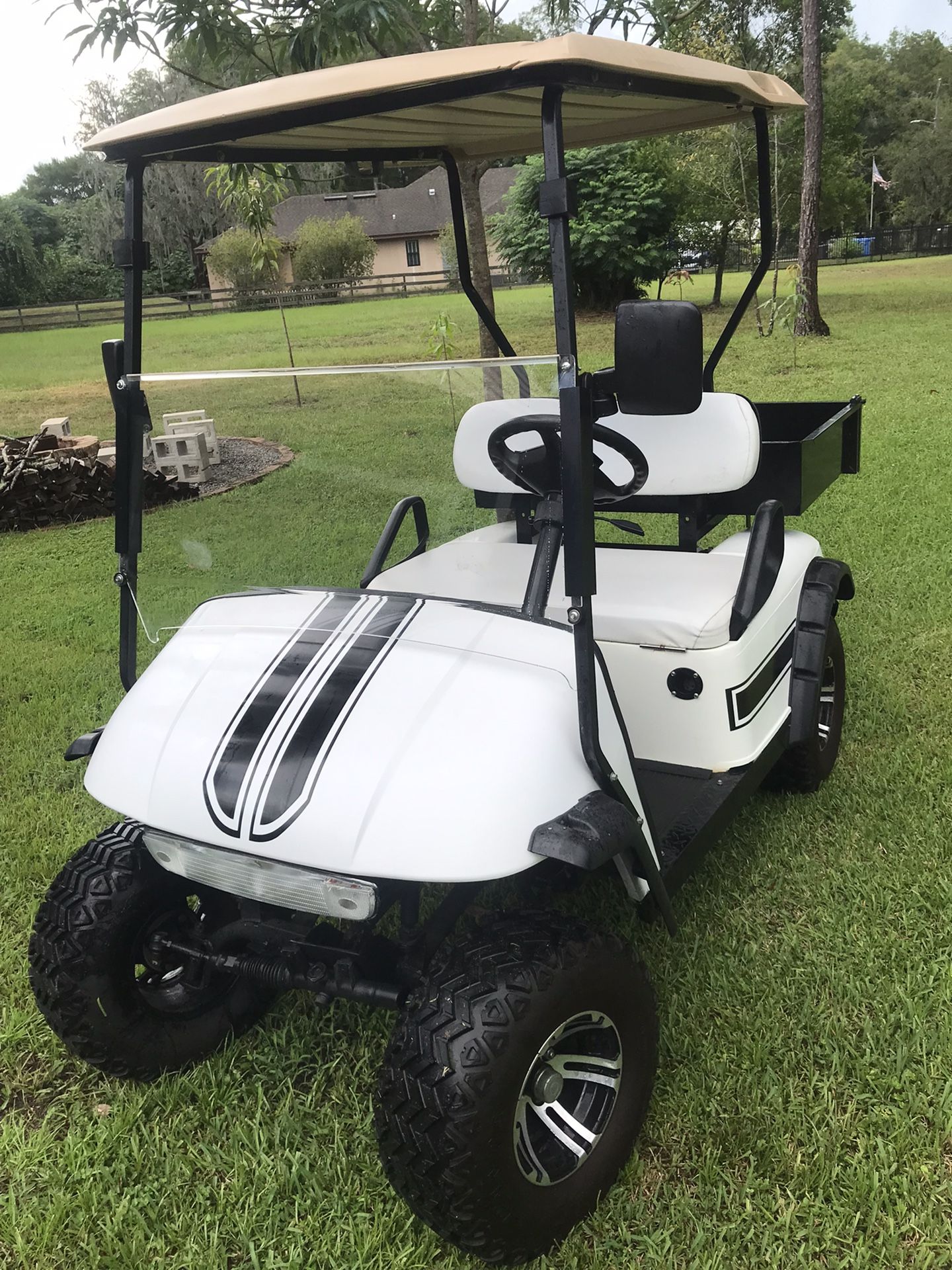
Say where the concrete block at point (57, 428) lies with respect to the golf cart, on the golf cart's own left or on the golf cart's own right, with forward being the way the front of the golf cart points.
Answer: on the golf cart's own right

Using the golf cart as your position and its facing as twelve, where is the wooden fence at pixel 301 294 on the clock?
The wooden fence is roughly at 4 o'clock from the golf cart.

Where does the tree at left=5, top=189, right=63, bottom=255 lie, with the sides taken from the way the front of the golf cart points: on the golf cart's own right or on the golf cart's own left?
on the golf cart's own right

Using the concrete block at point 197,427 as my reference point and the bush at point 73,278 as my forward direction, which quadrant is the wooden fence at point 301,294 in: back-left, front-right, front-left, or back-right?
front-right

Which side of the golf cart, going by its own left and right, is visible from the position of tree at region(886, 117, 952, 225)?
back

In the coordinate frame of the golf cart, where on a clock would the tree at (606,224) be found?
The tree is roughly at 5 o'clock from the golf cart.

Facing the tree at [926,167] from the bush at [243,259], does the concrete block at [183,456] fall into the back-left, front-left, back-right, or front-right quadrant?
back-right

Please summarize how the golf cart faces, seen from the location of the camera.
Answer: facing the viewer and to the left of the viewer

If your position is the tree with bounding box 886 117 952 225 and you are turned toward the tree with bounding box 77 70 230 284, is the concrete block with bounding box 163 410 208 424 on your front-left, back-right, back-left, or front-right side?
front-left
